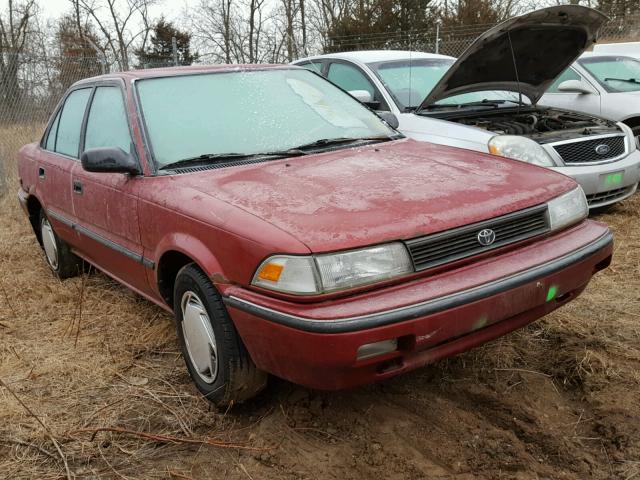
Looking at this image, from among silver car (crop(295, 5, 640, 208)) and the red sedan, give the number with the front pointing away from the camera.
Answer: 0

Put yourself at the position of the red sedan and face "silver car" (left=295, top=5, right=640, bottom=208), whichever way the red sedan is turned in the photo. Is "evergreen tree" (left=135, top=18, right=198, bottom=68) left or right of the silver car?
left

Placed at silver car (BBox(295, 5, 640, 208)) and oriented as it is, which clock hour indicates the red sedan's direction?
The red sedan is roughly at 2 o'clock from the silver car.

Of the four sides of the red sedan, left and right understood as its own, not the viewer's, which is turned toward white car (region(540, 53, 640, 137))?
left

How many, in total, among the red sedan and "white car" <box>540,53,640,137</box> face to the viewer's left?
0

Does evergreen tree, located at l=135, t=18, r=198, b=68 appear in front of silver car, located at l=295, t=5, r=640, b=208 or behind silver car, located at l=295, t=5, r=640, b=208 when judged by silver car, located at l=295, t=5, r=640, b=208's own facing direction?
behind

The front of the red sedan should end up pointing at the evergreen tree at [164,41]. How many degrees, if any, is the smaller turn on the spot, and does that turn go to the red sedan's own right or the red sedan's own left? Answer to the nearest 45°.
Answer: approximately 135° to the red sedan's own left

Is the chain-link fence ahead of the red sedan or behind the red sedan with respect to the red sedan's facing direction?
behind

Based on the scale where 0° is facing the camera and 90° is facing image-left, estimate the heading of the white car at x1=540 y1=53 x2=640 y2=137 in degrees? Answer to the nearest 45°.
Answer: approximately 315°
